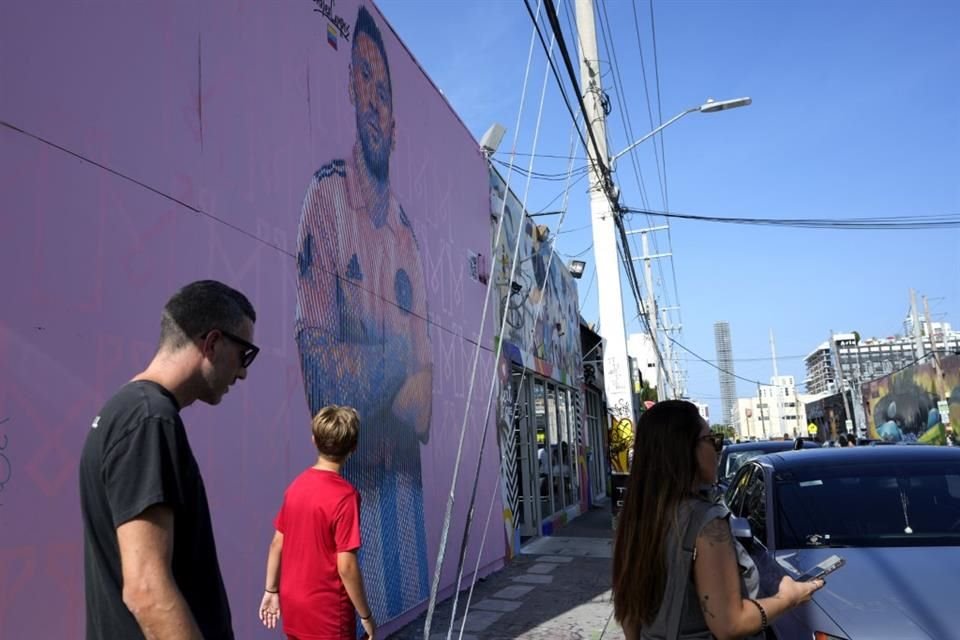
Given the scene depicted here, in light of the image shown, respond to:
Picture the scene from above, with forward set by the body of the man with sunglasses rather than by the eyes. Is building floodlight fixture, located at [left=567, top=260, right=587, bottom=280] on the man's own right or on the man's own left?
on the man's own left

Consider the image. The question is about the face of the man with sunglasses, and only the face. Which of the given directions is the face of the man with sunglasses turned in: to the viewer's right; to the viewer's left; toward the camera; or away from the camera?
to the viewer's right

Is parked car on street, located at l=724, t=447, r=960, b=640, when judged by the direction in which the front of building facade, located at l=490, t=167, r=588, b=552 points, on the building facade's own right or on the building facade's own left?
on the building facade's own right

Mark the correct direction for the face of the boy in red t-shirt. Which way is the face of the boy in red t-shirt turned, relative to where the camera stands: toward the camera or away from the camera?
away from the camera

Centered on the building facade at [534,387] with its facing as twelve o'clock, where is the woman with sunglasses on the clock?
The woman with sunglasses is roughly at 3 o'clock from the building facade.

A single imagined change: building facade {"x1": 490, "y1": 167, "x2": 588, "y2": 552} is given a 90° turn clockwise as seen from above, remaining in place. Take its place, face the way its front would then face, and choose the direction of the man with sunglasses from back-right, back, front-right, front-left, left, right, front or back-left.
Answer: front

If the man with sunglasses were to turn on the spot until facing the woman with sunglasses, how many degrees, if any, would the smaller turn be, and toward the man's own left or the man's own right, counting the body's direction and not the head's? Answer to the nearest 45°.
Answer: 0° — they already face them

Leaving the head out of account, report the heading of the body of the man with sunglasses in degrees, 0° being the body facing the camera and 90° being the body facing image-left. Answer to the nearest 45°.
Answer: approximately 270°

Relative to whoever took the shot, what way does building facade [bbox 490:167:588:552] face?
facing to the right of the viewer

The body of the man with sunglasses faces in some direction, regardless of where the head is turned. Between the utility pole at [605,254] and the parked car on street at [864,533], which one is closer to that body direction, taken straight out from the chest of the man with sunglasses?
the parked car on street

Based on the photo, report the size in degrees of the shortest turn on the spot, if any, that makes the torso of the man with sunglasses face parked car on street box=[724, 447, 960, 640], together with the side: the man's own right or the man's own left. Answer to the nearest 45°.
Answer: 0° — they already face it

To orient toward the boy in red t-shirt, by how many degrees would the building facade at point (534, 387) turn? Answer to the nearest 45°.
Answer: approximately 90° to its right
